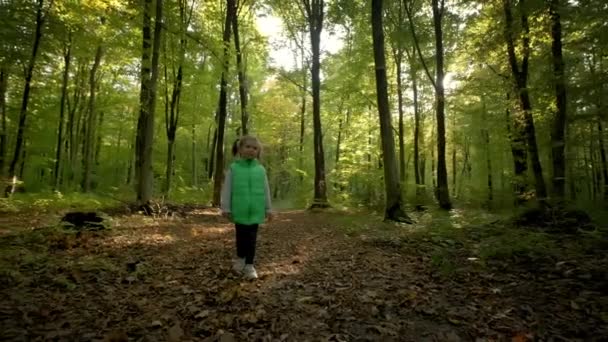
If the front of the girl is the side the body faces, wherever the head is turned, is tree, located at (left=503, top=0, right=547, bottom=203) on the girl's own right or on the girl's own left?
on the girl's own left

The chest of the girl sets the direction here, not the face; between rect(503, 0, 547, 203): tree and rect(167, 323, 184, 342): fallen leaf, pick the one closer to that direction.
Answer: the fallen leaf

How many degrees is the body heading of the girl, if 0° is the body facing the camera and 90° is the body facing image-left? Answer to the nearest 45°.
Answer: approximately 0°

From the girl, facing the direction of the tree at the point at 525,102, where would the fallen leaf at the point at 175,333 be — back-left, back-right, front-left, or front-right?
back-right

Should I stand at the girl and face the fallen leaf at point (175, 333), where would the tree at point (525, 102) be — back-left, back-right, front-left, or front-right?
back-left
